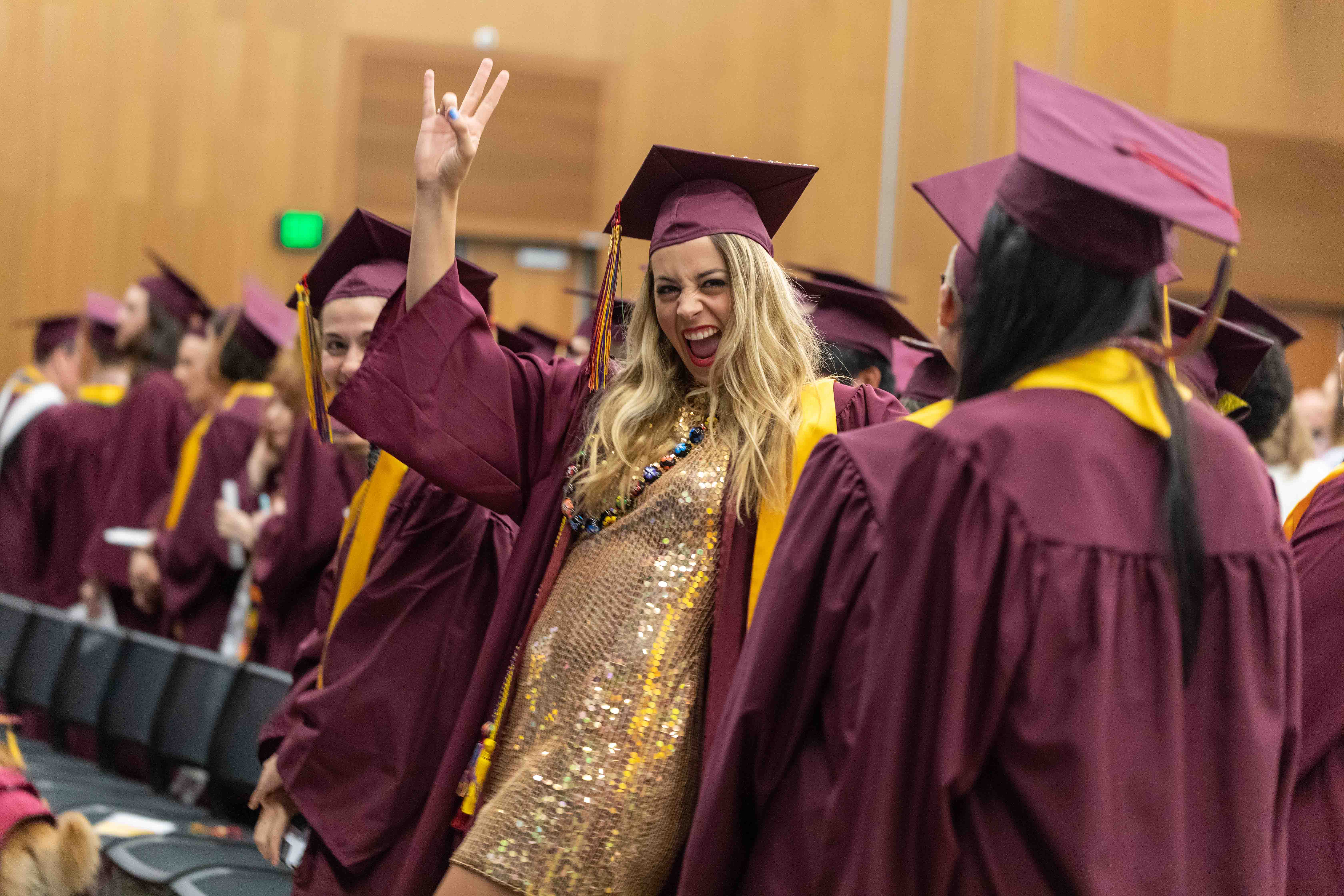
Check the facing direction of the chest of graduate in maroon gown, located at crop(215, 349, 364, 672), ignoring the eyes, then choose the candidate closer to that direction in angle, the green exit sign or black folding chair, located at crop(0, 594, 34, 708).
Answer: the black folding chair

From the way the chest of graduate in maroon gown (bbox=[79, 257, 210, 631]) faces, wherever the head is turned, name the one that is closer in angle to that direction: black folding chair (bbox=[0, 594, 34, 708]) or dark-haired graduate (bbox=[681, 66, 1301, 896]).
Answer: the black folding chair

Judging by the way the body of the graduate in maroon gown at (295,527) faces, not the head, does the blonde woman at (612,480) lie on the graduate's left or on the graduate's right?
on the graduate's left

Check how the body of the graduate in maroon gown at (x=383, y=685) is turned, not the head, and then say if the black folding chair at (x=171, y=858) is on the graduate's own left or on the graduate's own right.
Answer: on the graduate's own right

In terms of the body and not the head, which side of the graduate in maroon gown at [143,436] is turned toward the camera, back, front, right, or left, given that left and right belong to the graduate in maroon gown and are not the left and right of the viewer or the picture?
left

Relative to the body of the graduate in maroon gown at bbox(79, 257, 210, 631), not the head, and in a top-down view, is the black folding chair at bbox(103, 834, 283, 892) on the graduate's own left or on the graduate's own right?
on the graduate's own left

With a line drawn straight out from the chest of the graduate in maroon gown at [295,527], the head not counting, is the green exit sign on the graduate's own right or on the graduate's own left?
on the graduate's own right

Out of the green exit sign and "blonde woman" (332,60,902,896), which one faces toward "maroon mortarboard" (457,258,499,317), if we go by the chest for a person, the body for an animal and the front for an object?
the green exit sign

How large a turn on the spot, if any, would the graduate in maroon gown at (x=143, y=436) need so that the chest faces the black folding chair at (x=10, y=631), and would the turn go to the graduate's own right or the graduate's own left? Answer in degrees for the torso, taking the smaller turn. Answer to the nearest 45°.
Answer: approximately 45° to the graduate's own left
